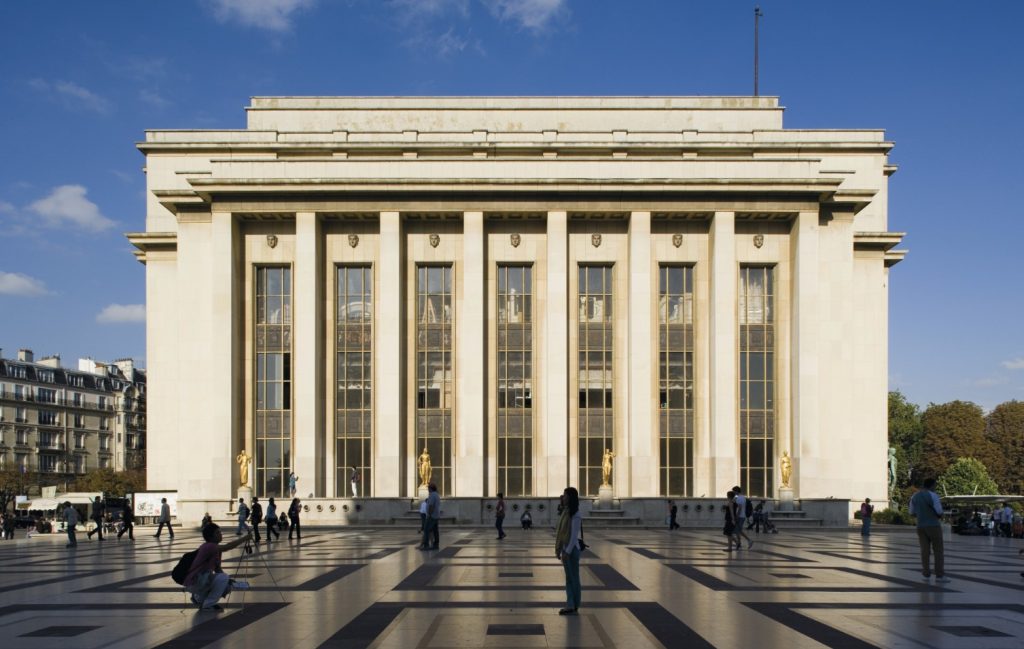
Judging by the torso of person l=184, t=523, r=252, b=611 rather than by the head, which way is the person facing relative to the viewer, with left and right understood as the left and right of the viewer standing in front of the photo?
facing to the right of the viewer

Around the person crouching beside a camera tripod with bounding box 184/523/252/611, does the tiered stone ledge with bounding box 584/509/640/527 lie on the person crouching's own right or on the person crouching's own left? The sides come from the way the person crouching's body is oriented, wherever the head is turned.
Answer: on the person crouching's own left

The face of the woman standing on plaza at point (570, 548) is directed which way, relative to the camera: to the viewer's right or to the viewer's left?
to the viewer's left

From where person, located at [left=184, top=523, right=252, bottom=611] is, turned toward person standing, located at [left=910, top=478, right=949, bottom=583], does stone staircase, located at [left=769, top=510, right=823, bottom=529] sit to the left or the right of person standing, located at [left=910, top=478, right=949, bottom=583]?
left

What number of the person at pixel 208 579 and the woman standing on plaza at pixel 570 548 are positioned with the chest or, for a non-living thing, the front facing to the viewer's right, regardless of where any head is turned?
1

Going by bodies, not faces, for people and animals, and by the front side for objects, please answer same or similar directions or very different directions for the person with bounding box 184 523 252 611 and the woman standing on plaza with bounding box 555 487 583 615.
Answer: very different directions

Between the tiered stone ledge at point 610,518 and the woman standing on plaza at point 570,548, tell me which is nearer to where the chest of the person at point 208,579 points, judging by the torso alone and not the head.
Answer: the woman standing on plaza
